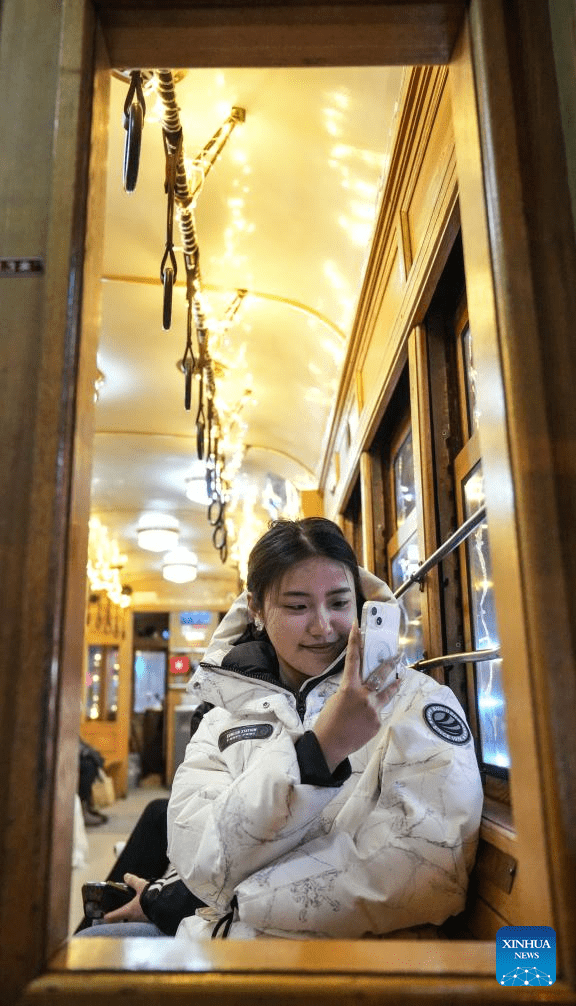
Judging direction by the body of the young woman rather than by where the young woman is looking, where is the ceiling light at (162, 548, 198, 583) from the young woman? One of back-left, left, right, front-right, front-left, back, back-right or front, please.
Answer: back

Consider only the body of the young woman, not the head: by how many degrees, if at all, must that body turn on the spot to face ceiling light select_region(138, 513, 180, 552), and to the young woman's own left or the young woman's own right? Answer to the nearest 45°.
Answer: approximately 180°

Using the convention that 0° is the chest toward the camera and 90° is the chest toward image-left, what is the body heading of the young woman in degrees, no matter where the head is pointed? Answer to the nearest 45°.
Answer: approximately 0°
